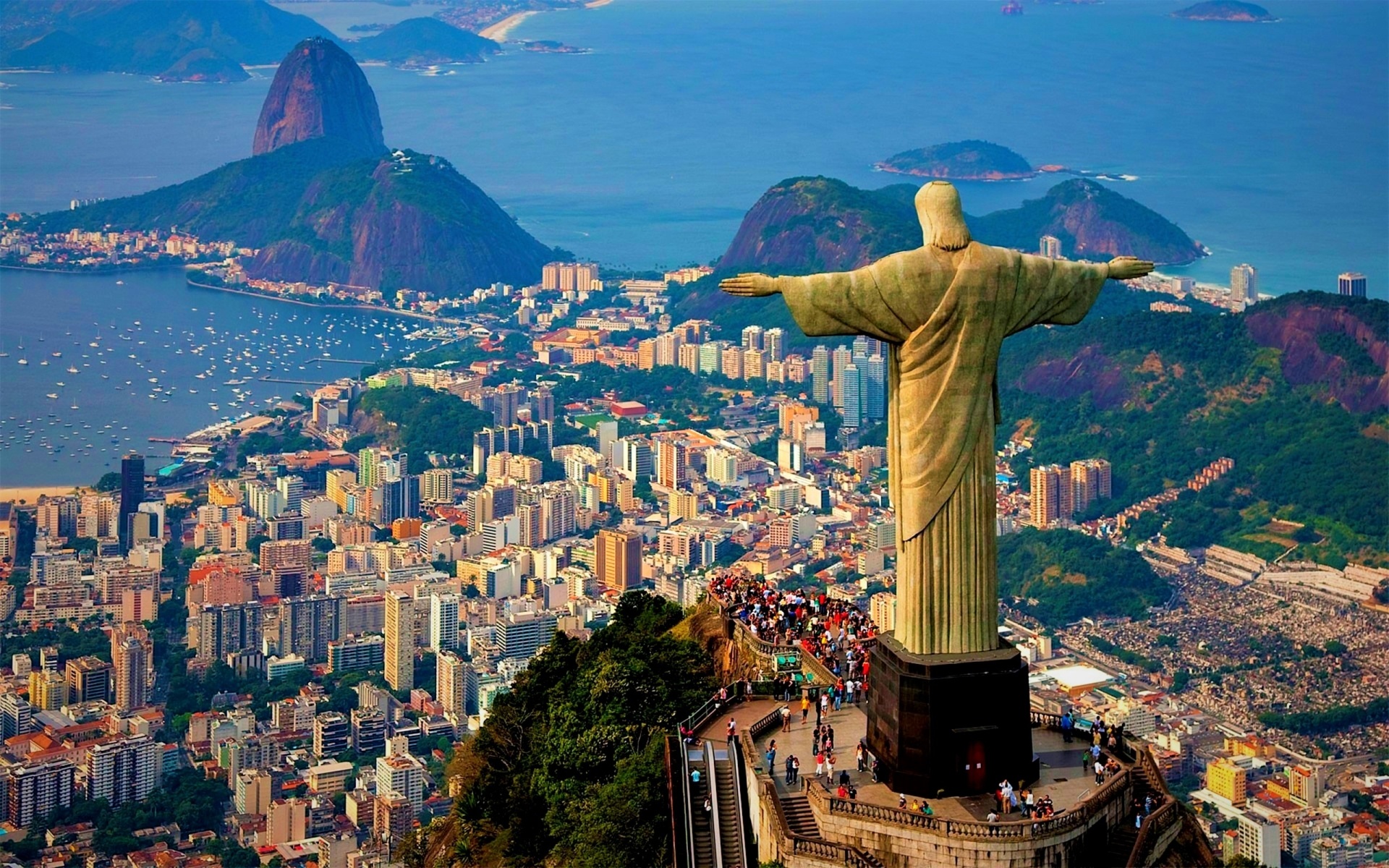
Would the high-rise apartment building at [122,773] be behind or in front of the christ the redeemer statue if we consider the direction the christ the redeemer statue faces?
in front

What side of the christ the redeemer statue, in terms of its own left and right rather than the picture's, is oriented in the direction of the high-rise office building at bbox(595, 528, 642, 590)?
front

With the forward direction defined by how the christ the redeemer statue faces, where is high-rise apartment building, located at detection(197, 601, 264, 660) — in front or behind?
in front

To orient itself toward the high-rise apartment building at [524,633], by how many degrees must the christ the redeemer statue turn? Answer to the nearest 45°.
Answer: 0° — it already faces it

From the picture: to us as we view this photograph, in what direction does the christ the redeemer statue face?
facing away from the viewer

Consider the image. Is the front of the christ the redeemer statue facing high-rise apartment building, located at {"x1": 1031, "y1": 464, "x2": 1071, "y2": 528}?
yes
